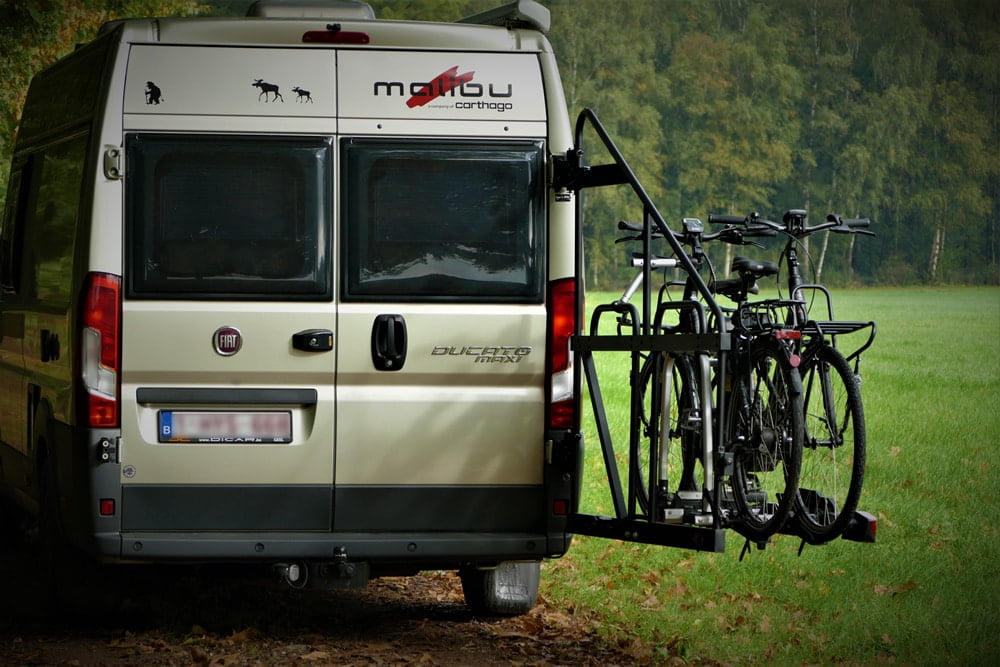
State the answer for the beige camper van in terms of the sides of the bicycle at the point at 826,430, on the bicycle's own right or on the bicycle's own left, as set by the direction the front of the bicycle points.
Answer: on the bicycle's own right

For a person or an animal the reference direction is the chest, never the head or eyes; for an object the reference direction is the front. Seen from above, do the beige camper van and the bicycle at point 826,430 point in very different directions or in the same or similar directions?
very different directions

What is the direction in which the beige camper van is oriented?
away from the camera

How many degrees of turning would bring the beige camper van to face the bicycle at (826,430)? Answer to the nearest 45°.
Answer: approximately 90° to its right

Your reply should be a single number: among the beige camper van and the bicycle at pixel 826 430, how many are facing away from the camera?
1

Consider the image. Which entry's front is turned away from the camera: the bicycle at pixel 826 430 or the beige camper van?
the beige camper van
